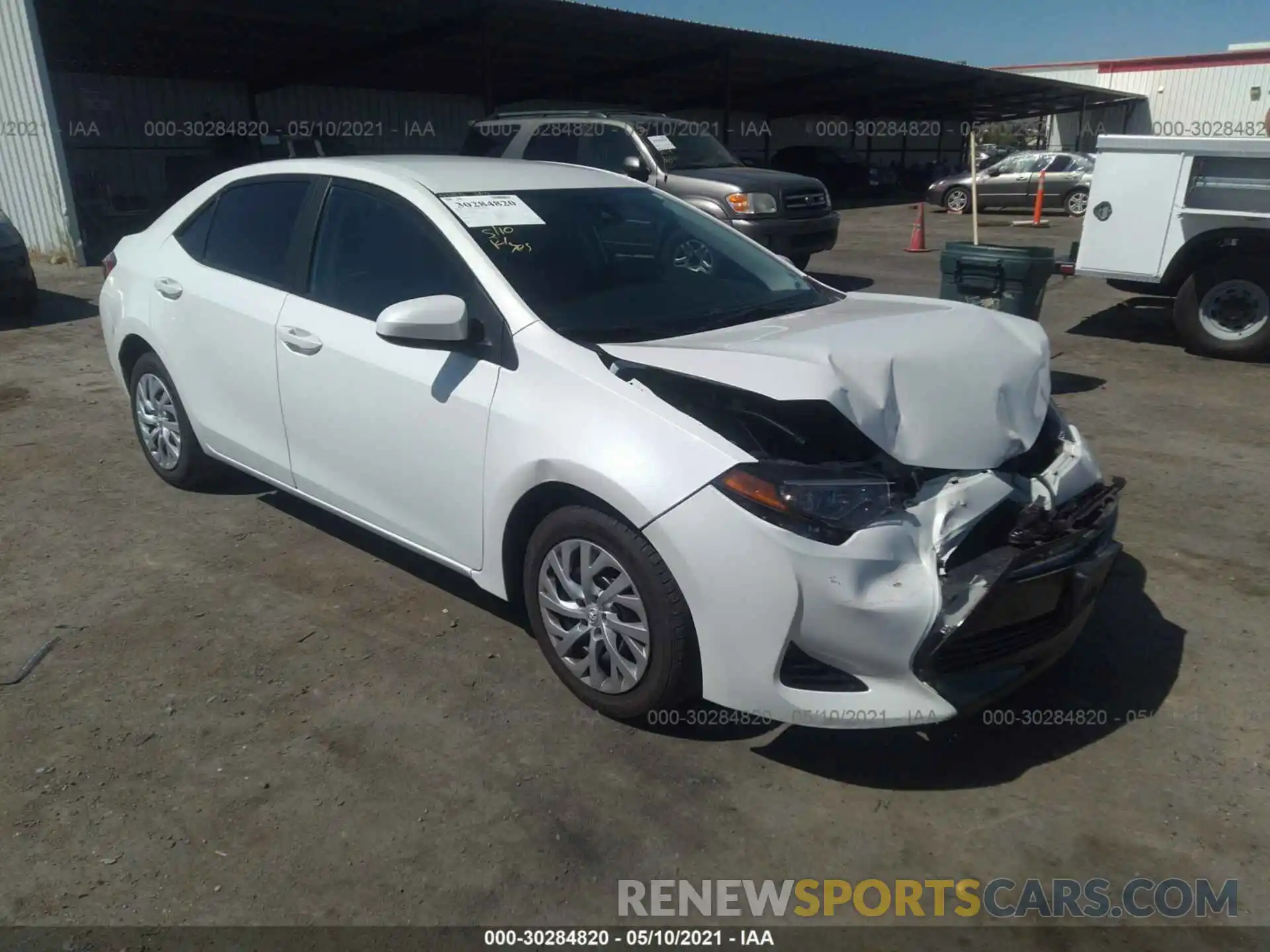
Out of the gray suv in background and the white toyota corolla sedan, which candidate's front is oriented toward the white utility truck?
the gray suv in background

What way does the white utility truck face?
to the viewer's right

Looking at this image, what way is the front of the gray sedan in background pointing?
to the viewer's left

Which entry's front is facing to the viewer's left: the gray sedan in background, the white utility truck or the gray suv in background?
the gray sedan in background

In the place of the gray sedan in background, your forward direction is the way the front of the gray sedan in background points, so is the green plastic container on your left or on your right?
on your left

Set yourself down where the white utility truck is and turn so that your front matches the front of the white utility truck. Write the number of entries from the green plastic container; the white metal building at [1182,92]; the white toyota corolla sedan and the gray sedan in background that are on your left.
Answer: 2

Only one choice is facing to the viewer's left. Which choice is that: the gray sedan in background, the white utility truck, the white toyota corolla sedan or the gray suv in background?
the gray sedan in background

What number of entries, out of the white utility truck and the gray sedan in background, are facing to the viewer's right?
1

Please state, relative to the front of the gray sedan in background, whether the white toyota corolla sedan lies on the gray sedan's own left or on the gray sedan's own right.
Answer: on the gray sedan's own left

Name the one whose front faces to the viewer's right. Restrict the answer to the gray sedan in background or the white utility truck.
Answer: the white utility truck

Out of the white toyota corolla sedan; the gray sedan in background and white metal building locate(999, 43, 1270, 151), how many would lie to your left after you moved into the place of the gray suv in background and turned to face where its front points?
2
